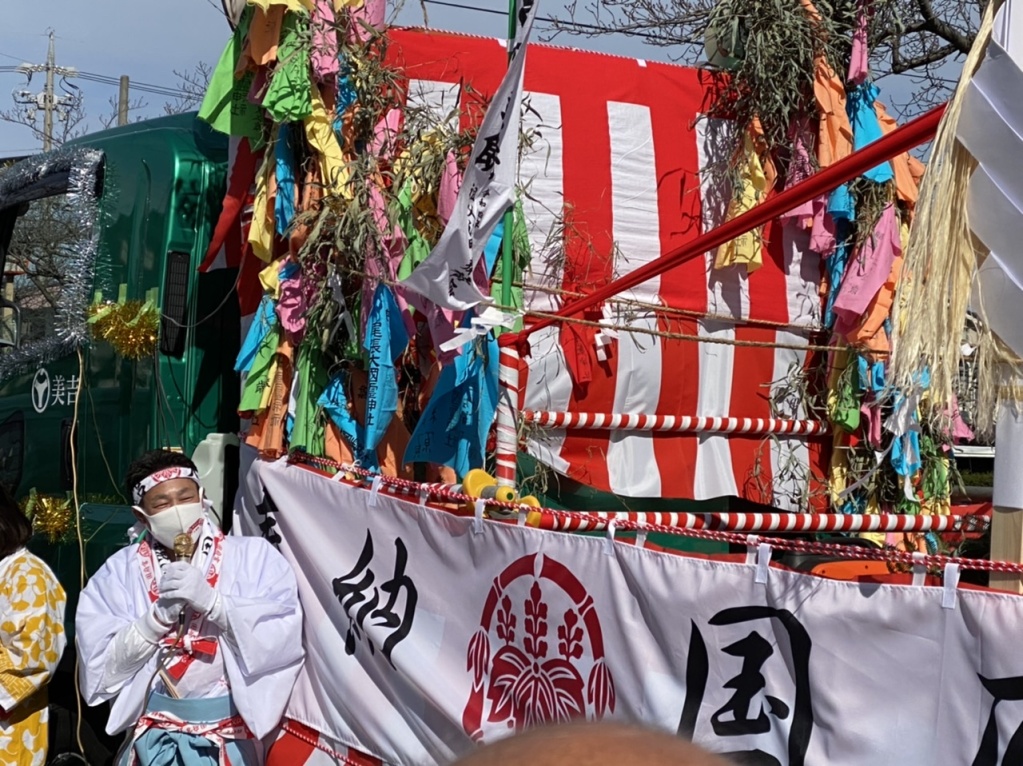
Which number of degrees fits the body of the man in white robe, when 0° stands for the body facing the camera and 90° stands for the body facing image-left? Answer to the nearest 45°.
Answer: approximately 0°

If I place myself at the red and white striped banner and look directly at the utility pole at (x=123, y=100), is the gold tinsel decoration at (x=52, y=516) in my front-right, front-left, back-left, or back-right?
front-left

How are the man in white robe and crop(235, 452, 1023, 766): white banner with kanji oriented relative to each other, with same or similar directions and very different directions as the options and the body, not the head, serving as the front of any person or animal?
same or similar directions

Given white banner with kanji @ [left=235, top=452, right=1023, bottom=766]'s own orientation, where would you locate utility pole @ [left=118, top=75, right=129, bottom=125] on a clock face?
The utility pole is roughly at 5 o'clock from the white banner with kanji.

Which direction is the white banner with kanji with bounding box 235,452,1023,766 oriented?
toward the camera
